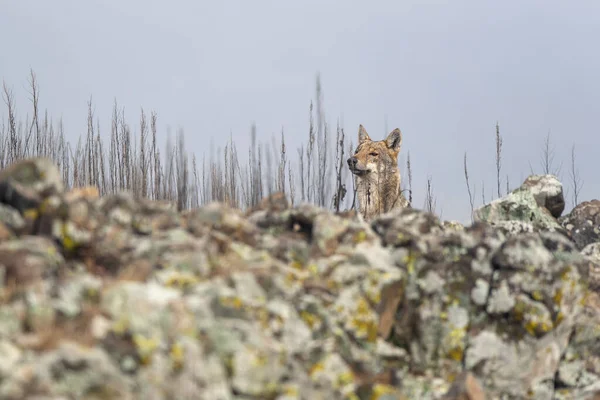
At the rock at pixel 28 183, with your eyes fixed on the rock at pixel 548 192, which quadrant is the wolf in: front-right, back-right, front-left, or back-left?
front-left

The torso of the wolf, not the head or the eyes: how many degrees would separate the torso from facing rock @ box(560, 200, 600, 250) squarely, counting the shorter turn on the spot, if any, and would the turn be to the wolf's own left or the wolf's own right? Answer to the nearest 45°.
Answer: approximately 90° to the wolf's own left

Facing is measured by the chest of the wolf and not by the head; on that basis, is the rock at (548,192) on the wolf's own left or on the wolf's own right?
on the wolf's own left

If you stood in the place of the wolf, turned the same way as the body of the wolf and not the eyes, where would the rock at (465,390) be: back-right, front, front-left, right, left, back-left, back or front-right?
front-left

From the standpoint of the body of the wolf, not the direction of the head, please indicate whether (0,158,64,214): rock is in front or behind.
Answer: in front

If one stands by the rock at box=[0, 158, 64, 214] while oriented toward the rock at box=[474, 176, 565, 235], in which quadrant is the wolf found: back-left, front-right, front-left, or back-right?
front-left

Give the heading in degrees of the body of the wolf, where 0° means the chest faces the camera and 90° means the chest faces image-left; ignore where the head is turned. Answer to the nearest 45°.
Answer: approximately 45°

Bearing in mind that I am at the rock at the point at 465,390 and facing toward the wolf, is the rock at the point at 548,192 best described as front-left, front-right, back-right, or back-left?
front-right

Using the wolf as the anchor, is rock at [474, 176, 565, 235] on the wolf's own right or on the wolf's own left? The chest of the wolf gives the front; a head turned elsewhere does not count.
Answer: on the wolf's own left
